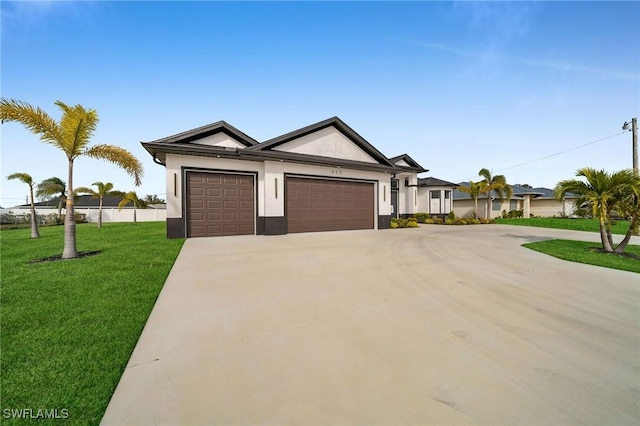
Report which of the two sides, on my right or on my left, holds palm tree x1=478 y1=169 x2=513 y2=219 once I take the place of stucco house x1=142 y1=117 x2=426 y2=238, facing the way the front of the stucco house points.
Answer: on my left

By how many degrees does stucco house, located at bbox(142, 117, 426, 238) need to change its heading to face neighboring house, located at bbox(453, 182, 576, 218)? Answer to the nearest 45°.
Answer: approximately 90° to its left

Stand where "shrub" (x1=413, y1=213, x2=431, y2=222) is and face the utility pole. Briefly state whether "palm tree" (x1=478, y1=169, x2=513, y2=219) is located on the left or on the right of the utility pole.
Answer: left

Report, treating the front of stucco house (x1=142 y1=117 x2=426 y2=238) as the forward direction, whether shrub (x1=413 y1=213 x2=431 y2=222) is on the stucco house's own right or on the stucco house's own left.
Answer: on the stucco house's own left

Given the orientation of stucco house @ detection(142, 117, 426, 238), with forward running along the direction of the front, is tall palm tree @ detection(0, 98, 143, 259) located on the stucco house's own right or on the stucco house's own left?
on the stucco house's own right

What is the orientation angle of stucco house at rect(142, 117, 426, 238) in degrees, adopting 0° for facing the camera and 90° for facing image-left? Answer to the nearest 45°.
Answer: approximately 315°

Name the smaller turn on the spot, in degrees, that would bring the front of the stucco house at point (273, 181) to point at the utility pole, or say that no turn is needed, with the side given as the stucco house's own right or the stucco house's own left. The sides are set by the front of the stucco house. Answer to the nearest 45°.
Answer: approximately 45° to the stucco house's own left

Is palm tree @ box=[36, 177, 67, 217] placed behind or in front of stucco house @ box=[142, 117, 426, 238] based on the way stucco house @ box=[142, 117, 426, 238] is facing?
behind
